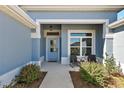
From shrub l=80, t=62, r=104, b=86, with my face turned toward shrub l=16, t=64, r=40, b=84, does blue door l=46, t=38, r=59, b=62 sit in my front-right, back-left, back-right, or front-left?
front-right

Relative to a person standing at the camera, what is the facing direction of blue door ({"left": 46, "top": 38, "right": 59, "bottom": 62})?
facing the viewer

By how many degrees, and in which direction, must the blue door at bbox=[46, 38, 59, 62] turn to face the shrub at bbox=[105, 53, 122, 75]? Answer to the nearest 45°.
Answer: approximately 45° to its left

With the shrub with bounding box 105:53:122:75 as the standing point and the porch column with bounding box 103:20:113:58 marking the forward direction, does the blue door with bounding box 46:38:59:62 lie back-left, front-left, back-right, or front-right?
front-left

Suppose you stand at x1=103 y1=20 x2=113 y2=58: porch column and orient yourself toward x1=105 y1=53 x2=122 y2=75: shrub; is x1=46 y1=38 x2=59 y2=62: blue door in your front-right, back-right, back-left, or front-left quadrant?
back-right

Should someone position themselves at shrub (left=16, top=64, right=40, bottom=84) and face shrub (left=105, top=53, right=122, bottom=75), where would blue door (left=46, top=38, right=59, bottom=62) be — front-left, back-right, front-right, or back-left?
front-left

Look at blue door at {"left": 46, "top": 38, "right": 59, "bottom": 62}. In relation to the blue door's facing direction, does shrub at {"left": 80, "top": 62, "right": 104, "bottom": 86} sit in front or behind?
in front

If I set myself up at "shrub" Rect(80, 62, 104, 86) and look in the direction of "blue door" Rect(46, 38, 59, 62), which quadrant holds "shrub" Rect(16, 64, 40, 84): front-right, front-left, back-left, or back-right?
front-left

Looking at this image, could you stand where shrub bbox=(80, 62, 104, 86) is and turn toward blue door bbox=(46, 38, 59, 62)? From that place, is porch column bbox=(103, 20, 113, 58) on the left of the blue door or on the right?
right

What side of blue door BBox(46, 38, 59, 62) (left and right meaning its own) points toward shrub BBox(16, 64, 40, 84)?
front
